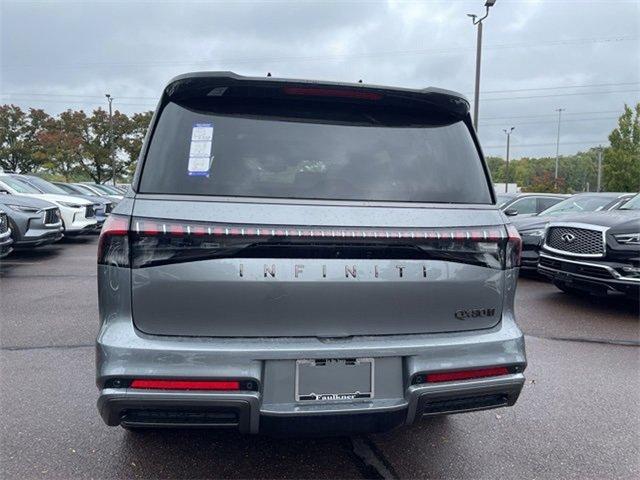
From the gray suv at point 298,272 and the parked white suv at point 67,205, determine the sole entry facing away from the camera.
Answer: the gray suv

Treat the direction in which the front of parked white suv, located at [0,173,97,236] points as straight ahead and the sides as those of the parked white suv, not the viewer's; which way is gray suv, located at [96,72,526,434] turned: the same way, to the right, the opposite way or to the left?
to the left

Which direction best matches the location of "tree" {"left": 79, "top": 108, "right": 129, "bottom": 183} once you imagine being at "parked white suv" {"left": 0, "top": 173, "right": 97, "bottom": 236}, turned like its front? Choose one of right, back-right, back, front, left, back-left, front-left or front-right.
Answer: back-left

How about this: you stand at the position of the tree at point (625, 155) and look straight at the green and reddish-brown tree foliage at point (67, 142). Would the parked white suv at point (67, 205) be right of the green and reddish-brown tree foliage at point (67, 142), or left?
left

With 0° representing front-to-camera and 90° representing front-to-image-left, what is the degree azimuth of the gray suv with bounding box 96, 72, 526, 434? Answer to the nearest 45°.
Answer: approximately 180°

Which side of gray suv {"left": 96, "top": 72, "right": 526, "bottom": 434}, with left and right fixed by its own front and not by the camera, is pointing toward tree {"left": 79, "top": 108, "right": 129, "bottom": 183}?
front

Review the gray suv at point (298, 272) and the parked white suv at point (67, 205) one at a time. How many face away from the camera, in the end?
1

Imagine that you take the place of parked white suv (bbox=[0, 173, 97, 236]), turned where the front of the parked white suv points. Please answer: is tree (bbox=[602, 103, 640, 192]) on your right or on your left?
on your left

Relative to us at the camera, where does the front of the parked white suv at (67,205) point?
facing the viewer and to the right of the viewer

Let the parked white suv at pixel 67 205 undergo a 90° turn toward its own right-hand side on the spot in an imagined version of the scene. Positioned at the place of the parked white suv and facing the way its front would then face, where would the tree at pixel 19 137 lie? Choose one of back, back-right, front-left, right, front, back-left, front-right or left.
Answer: back-right

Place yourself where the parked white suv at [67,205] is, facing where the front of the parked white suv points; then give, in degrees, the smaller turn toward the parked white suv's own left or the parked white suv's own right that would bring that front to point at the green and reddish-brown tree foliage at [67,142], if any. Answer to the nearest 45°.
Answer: approximately 135° to the parked white suv's own left

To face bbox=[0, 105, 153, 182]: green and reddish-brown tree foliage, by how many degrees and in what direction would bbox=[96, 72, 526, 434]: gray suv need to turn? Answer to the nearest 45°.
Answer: approximately 45° to its left

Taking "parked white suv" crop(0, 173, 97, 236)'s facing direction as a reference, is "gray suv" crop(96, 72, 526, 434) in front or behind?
in front

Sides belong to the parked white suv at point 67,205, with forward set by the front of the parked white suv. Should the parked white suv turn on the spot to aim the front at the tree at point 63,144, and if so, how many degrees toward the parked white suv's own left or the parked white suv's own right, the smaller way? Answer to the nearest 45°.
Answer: approximately 135° to the parked white suv's own left

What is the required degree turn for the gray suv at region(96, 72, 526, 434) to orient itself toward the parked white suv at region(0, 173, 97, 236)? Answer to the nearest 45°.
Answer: approximately 45° to its left
